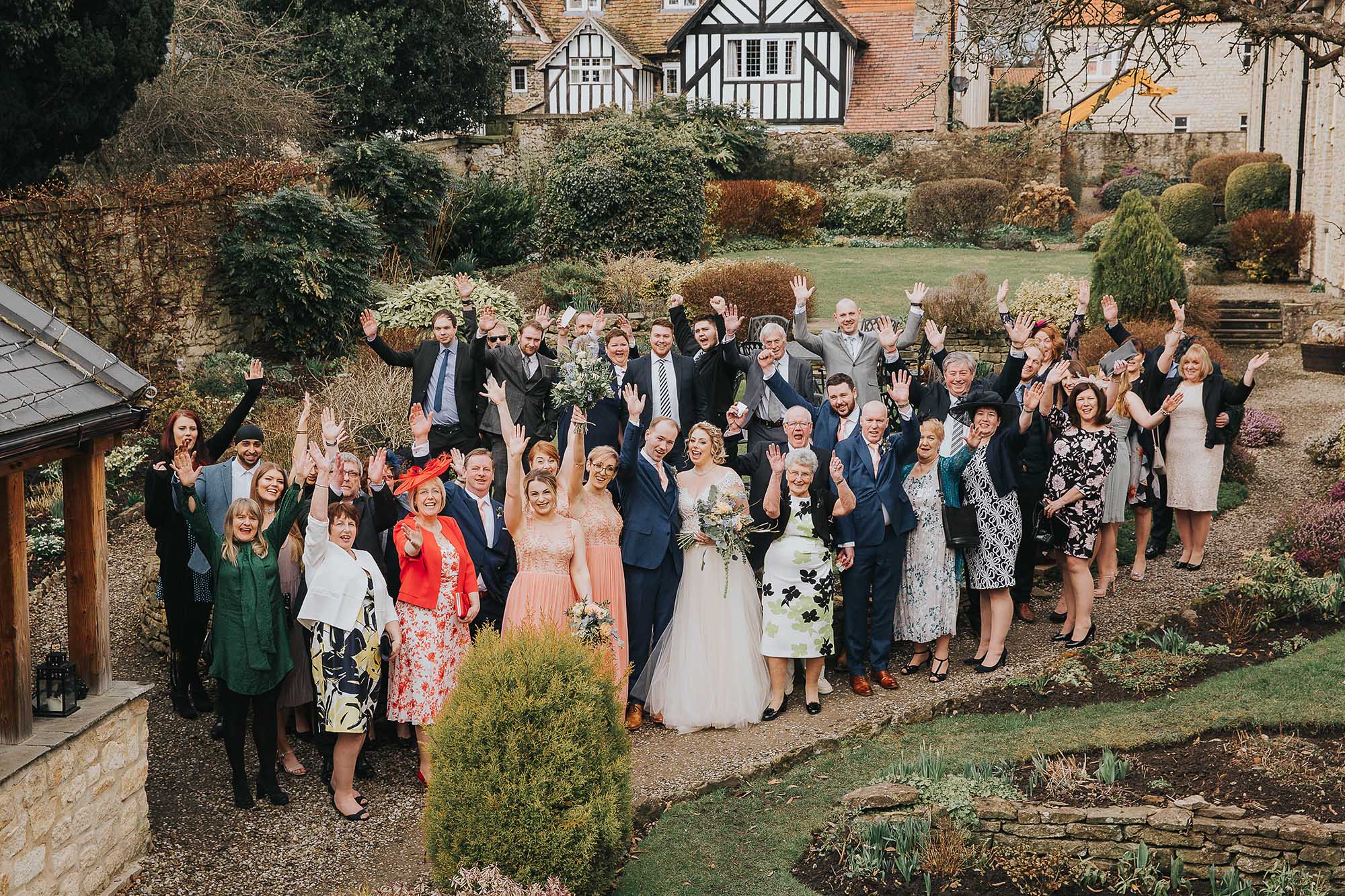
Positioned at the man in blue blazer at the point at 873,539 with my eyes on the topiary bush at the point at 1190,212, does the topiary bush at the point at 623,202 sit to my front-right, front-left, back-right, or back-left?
front-left

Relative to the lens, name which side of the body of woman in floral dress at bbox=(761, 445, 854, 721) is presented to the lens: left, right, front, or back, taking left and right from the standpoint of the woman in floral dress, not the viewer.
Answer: front

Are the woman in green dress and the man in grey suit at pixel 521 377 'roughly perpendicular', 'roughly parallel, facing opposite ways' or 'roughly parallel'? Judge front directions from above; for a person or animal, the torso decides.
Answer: roughly parallel

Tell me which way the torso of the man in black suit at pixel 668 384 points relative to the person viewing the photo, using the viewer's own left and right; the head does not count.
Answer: facing the viewer

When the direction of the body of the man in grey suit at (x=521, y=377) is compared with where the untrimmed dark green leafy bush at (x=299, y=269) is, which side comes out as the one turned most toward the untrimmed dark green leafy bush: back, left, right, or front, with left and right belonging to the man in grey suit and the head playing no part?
back

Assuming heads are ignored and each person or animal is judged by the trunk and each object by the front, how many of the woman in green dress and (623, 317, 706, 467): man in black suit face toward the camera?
2

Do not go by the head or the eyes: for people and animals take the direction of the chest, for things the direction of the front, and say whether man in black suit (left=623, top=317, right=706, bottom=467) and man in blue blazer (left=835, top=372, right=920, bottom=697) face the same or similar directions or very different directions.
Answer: same or similar directions

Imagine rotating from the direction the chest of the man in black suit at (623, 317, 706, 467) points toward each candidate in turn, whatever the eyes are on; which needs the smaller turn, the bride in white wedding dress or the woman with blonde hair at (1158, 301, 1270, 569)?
the bride in white wedding dress

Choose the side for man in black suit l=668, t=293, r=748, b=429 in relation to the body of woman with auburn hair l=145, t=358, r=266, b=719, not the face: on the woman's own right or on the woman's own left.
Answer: on the woman's own left

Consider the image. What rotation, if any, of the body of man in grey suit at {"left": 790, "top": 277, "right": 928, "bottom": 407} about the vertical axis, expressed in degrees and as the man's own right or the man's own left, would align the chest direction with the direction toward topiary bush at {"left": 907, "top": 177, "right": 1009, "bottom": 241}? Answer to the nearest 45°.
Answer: approximately 180°

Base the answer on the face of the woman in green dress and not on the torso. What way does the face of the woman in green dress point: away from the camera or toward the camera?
toward the camera

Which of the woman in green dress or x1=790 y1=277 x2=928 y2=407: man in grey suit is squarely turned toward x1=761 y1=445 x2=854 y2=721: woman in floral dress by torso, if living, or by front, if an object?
the man in grey suit

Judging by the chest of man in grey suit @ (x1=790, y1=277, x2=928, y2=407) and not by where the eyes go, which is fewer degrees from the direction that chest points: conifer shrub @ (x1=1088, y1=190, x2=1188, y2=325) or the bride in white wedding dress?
the bride in white wedding dress

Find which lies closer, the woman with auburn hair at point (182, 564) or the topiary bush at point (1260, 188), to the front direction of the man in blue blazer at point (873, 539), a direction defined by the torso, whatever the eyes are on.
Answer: the woman with auburn hair

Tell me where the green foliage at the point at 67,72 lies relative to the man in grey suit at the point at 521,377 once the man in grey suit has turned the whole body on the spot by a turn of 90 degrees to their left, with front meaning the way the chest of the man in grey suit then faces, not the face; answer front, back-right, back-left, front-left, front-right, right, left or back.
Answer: back-left

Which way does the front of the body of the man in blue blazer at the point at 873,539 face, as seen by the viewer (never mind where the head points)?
toward the camera
